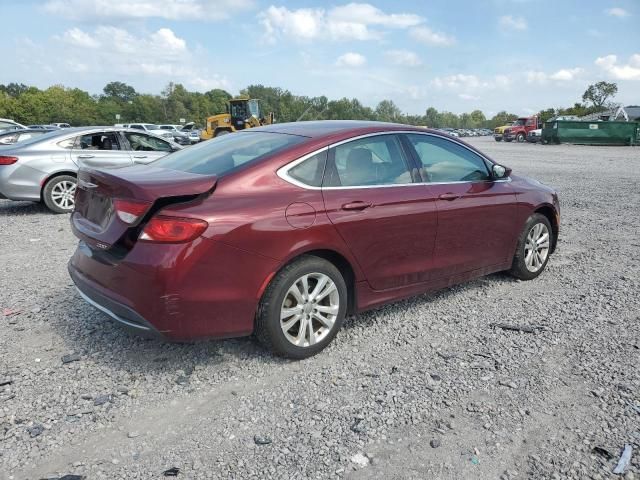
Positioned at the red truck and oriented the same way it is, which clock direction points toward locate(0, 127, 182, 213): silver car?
The silver car is roughly at 11 o'clock from the red truck.

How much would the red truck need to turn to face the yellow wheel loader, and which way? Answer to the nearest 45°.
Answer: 0° — it already faces it

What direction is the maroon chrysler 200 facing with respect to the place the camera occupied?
facing away from the viewer and to the right of the viewer

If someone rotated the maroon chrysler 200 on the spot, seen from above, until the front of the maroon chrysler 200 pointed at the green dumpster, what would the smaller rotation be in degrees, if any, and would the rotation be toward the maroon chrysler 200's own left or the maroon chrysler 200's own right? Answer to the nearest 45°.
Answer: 0° — it already faces it

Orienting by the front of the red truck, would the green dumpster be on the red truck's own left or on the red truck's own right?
on the red truck's own left

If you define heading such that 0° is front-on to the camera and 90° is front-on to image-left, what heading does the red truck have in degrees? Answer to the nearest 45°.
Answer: approximately 45°

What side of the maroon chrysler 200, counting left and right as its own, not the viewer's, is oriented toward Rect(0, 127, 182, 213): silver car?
left
